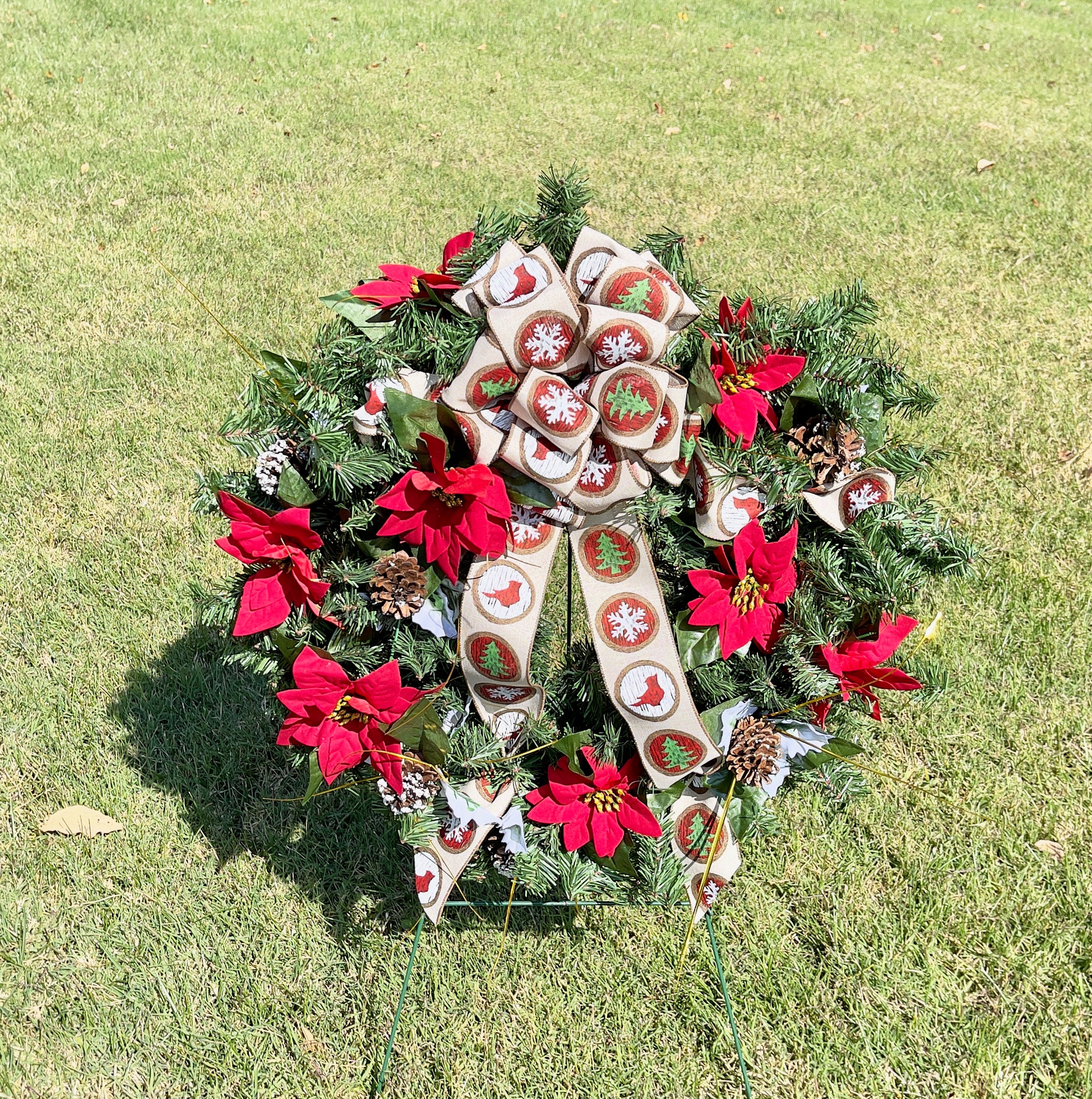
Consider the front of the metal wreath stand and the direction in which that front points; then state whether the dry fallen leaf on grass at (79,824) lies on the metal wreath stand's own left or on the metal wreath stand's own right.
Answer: on the metal wreath stand's own right

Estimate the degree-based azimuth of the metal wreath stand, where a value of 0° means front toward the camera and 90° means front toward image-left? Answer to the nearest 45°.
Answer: approximately 0°

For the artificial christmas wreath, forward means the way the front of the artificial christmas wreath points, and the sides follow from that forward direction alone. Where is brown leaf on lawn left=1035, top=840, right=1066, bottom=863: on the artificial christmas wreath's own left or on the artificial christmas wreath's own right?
on the artificial christmas wreath's own left

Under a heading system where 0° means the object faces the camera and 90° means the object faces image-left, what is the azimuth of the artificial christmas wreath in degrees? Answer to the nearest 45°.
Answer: approximately 0°
